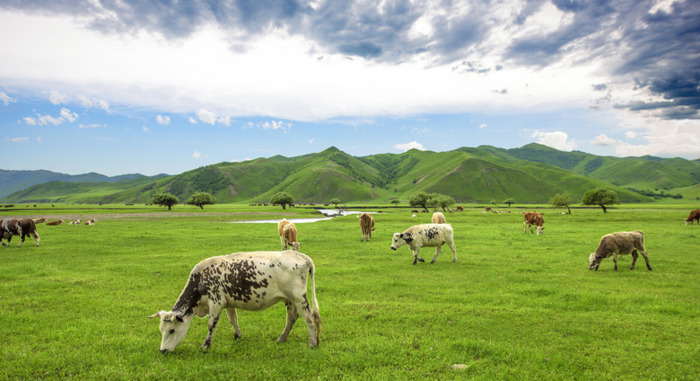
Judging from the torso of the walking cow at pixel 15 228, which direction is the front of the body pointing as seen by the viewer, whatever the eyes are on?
to the viewer's left

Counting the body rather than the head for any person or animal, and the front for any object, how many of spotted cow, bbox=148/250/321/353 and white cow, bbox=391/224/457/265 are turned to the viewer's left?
2

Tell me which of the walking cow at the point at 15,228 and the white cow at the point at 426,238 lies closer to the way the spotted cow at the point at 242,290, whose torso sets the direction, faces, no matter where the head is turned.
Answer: the walking cow

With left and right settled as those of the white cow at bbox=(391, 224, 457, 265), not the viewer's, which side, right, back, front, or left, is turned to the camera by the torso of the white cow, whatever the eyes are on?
left

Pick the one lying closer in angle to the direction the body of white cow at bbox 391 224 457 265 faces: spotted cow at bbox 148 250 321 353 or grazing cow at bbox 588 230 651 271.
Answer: the spotted cow

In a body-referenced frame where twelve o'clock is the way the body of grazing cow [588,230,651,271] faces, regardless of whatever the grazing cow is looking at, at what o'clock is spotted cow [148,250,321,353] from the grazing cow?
The spotted cow is roughly at 10 o'clock from the grazing cow.

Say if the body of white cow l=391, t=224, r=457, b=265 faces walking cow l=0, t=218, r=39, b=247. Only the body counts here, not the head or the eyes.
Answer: yes

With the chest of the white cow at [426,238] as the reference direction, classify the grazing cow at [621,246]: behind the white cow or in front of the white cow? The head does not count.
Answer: behind

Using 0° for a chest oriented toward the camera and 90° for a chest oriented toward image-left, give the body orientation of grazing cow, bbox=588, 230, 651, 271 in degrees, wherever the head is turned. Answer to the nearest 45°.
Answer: approximately 90°

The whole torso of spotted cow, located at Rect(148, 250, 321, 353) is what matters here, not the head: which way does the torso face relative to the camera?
to the viewer's left

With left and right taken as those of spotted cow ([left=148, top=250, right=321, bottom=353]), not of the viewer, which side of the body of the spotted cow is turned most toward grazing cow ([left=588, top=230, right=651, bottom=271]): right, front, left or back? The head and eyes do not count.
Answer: back
